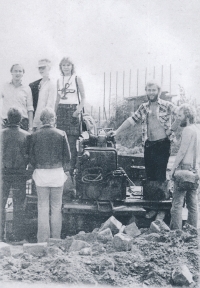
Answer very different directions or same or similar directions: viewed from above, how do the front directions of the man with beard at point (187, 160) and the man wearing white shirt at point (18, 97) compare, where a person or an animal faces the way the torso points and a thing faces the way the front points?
very different directions

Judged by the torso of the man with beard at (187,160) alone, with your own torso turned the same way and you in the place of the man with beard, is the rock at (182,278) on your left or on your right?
on your left

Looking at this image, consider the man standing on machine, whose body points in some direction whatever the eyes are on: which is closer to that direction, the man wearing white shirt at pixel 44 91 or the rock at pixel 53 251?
the rock

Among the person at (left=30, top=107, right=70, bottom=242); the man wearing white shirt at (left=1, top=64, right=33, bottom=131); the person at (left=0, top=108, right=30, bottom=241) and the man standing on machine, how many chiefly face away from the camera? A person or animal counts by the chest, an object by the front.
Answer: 2

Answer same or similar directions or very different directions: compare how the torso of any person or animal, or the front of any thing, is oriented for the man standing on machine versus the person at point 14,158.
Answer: very different directions

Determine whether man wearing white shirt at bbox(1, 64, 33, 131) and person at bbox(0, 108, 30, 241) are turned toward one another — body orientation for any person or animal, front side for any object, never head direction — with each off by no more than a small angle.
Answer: yes

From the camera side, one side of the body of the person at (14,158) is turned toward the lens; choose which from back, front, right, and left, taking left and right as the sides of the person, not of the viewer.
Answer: back

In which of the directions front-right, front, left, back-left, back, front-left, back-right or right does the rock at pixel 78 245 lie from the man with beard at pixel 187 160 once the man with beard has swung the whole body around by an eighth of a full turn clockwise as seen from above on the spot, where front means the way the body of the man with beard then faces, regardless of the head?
back-left

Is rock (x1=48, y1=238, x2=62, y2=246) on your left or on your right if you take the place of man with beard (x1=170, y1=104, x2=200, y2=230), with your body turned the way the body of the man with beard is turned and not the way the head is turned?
on your left

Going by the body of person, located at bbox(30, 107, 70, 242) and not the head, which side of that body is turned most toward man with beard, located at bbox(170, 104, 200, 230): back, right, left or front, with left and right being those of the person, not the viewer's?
right

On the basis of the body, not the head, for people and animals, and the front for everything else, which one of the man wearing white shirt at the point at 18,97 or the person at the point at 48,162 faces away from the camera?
the person

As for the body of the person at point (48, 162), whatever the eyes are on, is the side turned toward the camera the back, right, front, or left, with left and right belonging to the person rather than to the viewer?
back

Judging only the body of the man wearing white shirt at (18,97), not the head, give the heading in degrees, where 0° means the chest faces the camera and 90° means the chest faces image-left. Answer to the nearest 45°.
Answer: approximately 0°
